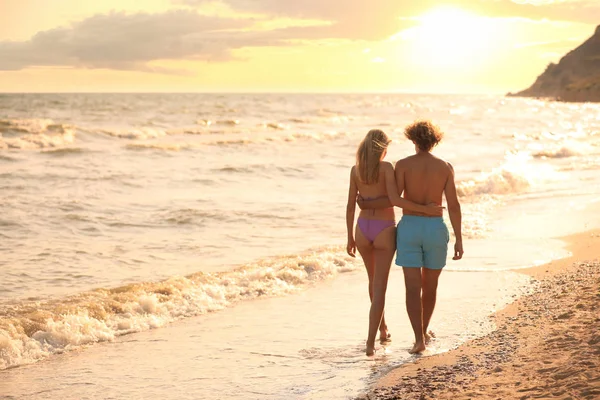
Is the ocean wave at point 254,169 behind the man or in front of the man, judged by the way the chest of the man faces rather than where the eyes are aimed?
in front

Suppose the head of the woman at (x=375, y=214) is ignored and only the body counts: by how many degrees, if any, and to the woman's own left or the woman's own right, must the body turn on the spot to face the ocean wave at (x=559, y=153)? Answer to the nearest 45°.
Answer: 0° — they already face it

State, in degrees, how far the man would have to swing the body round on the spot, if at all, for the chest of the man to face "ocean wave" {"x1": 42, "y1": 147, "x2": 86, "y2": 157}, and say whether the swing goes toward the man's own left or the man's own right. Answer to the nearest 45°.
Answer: approximately 45° to the man's own left

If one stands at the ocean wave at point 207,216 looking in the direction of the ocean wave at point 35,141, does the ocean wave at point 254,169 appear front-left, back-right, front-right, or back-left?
front-right

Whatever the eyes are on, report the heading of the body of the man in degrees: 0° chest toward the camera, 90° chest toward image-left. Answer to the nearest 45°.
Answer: approximately 180°

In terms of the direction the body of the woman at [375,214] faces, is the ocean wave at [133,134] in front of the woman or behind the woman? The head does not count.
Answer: in front

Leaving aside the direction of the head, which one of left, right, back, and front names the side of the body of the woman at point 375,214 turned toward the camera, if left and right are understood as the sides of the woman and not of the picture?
back

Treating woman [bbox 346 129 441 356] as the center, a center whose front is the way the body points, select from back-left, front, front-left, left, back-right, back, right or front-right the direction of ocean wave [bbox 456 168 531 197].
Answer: front

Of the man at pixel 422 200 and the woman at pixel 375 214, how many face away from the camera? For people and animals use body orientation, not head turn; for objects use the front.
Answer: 2
